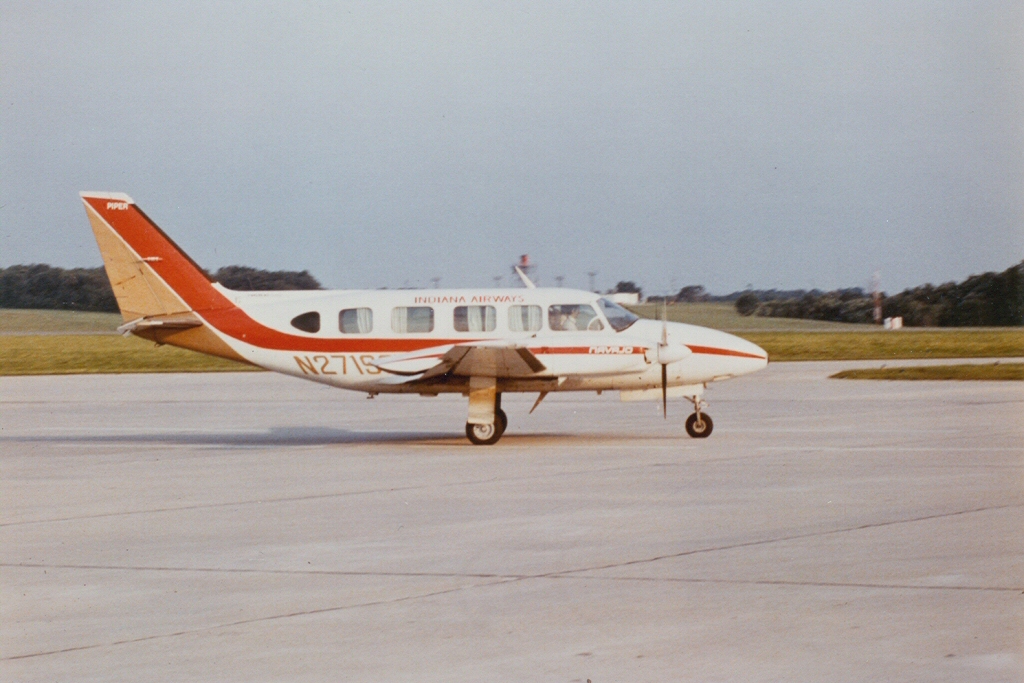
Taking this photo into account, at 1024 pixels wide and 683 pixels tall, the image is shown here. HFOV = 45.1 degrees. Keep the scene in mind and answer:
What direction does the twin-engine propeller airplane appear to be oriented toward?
to the viewer's right
